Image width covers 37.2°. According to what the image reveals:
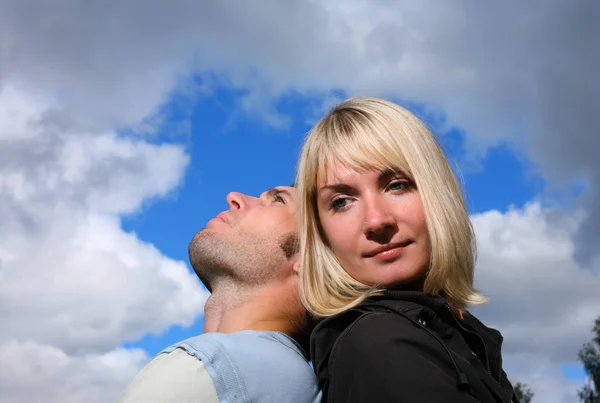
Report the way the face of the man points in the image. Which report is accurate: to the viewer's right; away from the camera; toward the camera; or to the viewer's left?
to the viewer's left

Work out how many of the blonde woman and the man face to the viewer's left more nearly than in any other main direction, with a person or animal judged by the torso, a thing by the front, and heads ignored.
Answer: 1

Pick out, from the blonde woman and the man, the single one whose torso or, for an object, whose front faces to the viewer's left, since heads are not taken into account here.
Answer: the man

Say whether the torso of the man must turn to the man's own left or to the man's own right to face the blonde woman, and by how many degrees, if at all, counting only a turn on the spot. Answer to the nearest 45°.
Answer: approximately 135° to the man's own left

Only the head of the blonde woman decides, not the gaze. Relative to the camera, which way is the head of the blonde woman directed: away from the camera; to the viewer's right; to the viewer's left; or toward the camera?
toward the camera

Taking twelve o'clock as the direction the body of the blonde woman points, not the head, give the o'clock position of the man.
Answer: The man is roughly at 6 o'clock from the blonde woman.

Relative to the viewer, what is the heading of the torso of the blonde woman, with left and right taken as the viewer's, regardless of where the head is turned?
facing the viewer and to the right of the viewer

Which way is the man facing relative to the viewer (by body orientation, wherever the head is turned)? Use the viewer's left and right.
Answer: facing to the left of the viewer
